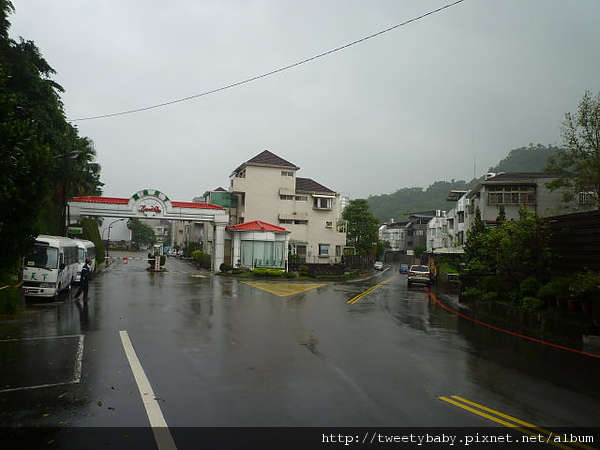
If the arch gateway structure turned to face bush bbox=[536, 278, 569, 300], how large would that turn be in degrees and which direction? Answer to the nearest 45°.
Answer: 0° — it already faces it

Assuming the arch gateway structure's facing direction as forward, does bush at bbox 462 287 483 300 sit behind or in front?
in front

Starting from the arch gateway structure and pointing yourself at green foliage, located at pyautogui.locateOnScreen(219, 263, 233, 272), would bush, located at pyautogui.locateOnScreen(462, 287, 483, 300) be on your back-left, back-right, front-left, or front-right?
front-right

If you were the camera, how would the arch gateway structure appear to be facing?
facing the viewer

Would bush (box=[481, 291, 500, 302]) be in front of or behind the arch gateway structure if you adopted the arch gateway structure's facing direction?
in front

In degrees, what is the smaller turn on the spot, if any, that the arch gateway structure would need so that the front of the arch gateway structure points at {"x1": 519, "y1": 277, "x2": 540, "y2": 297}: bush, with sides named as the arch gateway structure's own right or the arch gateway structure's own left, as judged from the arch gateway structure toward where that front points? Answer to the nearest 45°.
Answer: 0° — it already faces it

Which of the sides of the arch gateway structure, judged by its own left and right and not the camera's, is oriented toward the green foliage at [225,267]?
left

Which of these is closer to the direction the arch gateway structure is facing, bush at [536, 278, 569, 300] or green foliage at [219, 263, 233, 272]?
the bush
